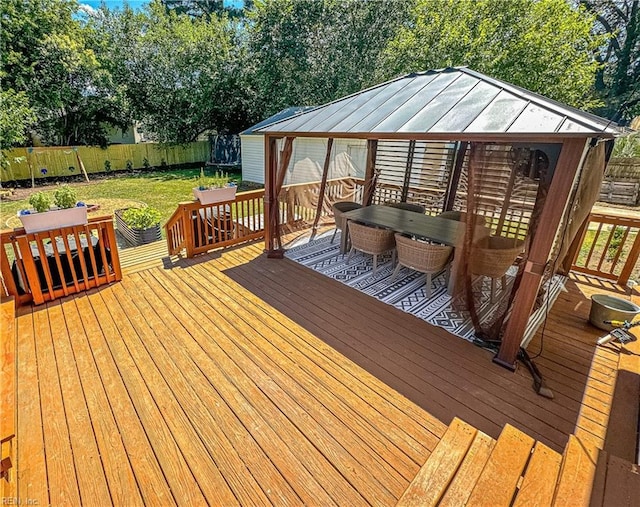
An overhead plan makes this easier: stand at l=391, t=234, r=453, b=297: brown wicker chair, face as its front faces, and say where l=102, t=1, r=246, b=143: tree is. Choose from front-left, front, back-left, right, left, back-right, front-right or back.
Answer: left

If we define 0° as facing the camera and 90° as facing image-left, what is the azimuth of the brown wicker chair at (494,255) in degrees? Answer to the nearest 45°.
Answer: approximately 135°

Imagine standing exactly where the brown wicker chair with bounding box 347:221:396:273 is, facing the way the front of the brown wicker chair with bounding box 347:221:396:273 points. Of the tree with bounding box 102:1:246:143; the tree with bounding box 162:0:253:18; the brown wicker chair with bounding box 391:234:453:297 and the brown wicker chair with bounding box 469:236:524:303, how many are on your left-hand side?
2

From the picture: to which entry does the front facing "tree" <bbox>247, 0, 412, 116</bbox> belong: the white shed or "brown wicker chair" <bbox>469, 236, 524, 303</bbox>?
the brown wicker chair

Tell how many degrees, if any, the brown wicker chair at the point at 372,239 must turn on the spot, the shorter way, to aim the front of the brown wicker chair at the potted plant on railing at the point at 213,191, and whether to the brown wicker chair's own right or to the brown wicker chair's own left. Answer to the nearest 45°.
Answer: approximately 135° to the brown wicker chair's own left

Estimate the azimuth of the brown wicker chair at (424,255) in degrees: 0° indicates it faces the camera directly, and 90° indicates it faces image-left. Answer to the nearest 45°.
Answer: approximately 225°

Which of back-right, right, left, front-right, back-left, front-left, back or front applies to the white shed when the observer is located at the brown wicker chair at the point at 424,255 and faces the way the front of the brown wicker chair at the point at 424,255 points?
left

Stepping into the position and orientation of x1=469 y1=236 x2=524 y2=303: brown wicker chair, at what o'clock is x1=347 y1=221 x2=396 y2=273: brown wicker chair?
x1=347 y1=221 x2=396 y2=273: brown wicker chair is roughly at 11 o'clock from x1=469 y1=236 x2=524 y2=303: brown wicker chair.

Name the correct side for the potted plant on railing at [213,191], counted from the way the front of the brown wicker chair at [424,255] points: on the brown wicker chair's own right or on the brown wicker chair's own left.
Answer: on the brown wicker chair's own left

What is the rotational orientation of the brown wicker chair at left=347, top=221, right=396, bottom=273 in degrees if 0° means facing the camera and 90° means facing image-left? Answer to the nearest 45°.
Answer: approximately 225°

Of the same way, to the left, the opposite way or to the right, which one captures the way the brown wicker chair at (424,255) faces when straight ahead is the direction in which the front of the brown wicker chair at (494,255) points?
to the right

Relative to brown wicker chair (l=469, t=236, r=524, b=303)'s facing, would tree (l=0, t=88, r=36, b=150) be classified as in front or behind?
in front

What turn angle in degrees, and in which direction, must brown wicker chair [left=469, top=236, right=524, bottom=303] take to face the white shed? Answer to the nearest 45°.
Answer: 0° — it already faces it
